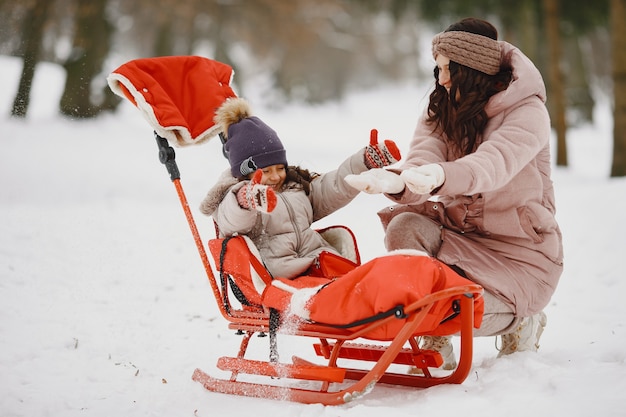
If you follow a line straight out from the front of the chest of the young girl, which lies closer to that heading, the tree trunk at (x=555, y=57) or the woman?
the woman

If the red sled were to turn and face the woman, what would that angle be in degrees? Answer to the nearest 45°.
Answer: approximately 45° to its left

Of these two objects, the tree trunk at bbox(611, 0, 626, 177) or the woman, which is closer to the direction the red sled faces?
the woman

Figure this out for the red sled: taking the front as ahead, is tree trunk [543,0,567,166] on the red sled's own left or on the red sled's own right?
on the red sled's own left

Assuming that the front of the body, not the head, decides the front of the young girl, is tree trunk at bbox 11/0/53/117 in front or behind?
behind

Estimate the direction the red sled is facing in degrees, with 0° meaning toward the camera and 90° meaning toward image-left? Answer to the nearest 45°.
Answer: approximately 315°

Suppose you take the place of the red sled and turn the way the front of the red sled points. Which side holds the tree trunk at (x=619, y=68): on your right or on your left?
on your left

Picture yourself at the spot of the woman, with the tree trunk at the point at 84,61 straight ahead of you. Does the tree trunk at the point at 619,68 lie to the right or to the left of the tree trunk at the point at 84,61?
right

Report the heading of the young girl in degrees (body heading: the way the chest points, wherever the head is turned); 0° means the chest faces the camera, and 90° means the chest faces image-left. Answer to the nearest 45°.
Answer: approximately 315°

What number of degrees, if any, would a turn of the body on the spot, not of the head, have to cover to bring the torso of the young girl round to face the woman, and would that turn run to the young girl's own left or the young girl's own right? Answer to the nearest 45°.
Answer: approximately 45° to the young girl's own left

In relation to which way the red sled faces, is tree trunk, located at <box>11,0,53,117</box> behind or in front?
behind

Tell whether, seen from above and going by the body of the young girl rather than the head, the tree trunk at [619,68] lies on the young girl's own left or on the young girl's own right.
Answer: on the young girl's own left

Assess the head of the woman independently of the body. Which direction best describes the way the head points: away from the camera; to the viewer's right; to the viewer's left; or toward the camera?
to the viewer's left

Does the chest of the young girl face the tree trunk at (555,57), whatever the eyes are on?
no

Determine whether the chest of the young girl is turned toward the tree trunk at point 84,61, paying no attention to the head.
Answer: no
